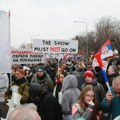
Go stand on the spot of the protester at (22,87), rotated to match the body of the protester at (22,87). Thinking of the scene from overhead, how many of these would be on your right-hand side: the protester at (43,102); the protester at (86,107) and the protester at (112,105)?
0

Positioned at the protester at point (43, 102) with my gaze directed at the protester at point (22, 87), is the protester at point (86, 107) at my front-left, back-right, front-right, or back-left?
back-right

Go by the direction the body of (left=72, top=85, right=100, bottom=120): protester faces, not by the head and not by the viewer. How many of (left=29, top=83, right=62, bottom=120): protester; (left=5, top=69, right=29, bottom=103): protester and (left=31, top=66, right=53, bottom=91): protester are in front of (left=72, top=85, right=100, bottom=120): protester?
0

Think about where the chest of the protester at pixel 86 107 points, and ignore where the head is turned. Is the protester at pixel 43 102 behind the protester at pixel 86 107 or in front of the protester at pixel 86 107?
behind

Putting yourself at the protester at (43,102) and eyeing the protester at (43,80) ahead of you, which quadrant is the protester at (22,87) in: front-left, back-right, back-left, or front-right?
front-left

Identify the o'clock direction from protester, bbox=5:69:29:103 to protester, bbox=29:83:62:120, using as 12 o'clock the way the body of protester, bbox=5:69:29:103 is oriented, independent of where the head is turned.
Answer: protester, bbox=29:83:62:120 is roughly at 10 o'clock from protester, bbox=5:69:29:103.

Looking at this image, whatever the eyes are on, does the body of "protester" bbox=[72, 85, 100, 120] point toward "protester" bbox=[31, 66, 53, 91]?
no

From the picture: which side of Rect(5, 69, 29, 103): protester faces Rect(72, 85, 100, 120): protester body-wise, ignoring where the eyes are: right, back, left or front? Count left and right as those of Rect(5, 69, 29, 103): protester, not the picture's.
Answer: left

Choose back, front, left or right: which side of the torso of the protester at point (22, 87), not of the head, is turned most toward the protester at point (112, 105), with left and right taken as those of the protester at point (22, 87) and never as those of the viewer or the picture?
left

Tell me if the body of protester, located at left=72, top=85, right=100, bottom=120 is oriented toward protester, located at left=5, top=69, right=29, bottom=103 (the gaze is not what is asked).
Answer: no

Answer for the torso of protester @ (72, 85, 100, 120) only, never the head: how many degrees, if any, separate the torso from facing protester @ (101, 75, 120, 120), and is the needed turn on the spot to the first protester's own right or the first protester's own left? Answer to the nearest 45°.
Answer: approximately 45° to the first protester's own left

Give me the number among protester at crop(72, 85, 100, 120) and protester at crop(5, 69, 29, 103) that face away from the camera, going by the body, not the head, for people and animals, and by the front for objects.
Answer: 0

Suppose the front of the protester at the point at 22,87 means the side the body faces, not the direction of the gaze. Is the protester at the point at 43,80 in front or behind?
behind
